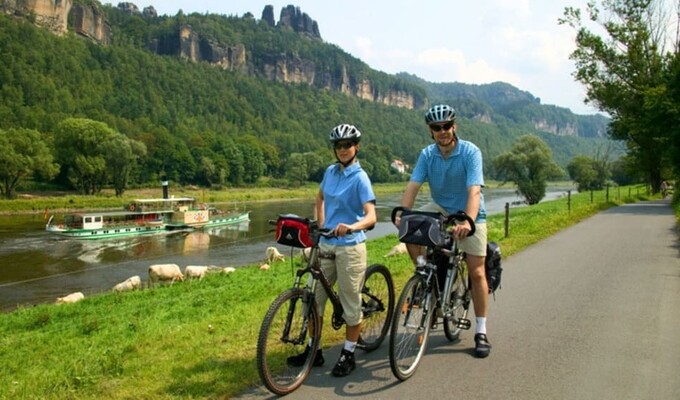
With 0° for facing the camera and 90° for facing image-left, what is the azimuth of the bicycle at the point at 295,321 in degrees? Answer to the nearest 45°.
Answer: approximately 45°

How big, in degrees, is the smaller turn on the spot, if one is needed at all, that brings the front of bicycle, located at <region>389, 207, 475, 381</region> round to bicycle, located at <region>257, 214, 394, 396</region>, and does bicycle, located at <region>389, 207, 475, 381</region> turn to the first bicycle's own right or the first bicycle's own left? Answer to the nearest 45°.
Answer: approximately 45° to the first bicycle's own right

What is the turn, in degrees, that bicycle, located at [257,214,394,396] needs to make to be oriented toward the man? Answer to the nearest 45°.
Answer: approximately 135° to its left

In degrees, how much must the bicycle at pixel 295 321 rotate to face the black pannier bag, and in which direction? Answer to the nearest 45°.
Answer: approximately 180°

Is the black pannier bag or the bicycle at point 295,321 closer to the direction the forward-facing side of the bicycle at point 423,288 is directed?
the bicycle
